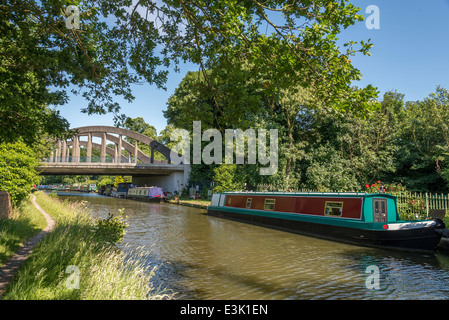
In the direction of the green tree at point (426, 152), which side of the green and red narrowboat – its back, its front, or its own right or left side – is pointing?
left

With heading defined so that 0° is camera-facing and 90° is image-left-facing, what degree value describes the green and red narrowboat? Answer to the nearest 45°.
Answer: approximately 315°

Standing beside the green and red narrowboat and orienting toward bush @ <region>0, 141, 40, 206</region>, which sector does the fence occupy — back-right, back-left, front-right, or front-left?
back-right

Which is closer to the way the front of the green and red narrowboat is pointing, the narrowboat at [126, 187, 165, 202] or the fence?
the fence
